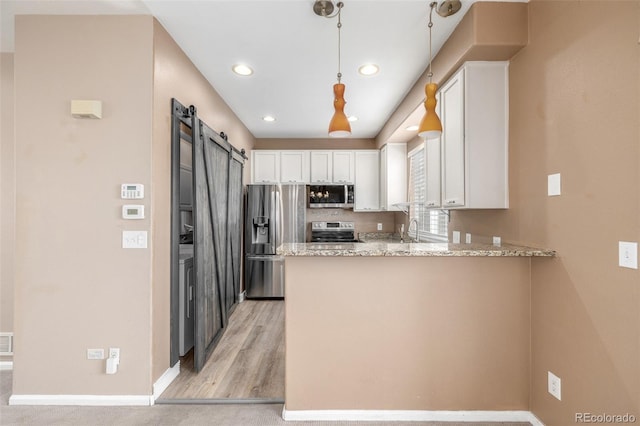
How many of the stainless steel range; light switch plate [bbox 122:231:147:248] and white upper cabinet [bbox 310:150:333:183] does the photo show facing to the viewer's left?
0

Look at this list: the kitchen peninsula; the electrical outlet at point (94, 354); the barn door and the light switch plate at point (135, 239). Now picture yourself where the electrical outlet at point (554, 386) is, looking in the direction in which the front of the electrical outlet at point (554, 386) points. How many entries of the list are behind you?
0

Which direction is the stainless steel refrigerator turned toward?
toward the camera

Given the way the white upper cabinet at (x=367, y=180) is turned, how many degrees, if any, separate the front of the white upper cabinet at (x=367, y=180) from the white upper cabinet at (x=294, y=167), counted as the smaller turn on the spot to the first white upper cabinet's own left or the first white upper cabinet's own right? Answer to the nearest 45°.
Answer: approximately 90° to the first white upper cabinet's own right

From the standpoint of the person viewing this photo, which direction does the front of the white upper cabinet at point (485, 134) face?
facing to the left of the viewer

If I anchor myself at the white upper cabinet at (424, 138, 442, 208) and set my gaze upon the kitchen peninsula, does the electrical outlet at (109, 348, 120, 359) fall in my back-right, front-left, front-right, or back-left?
front-right

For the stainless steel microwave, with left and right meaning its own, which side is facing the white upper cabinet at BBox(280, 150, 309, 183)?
right

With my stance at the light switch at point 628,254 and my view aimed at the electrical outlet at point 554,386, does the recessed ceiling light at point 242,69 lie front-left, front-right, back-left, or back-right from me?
front-left

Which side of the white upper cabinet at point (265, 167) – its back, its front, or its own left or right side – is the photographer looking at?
front

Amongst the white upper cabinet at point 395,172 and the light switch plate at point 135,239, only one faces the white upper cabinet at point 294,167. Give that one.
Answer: the white upper cabinet at point 395,172

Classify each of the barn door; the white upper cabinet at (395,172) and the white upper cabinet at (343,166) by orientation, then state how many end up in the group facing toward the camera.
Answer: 1

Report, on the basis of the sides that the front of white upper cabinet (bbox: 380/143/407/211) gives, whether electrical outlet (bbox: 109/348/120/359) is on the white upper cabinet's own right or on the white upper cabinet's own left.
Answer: on the white upper cabinet's own left

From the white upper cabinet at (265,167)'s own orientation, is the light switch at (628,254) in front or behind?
in front

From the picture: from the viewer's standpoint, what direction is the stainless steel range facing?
toward the camera

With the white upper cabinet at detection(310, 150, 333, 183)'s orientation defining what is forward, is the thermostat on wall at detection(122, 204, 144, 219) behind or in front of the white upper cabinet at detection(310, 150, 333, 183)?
in front

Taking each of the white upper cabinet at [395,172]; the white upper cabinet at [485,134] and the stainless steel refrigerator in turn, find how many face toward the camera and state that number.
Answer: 1

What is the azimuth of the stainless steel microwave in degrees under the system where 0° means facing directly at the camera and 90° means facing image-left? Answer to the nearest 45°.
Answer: approximately 0°

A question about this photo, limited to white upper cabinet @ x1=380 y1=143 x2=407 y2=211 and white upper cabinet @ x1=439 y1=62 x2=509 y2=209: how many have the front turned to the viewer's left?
2

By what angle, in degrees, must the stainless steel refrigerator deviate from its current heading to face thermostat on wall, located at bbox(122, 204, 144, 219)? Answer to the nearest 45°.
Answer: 0° — it already faces it
